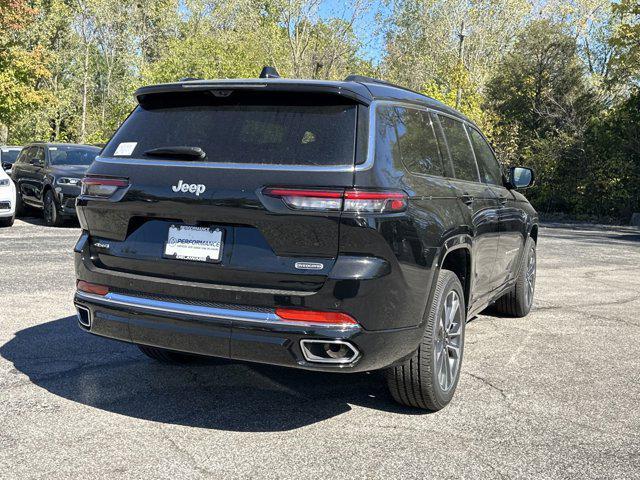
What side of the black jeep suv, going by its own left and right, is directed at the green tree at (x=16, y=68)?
left

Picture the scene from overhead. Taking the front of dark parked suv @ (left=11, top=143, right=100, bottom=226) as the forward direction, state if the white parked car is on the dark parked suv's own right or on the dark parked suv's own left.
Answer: on the dark parked suv's own right

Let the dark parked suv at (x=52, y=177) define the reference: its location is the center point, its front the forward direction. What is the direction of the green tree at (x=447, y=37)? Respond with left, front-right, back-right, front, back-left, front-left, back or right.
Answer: left

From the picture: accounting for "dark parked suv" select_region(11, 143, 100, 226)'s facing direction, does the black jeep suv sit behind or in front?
in front

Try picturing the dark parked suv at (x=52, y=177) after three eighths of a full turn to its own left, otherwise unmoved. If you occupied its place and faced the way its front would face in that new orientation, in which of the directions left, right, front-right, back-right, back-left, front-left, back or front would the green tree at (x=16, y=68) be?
front

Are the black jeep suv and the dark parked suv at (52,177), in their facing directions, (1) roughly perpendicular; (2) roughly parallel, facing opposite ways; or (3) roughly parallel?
roughly perpendicular

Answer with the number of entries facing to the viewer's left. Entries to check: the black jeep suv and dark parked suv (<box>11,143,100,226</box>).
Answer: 0

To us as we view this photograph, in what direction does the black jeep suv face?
facing away from the viewer and to the right of the viewer

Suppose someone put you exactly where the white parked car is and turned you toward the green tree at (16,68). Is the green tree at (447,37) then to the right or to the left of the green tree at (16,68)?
right

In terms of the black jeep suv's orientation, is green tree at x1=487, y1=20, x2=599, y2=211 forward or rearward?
forward
